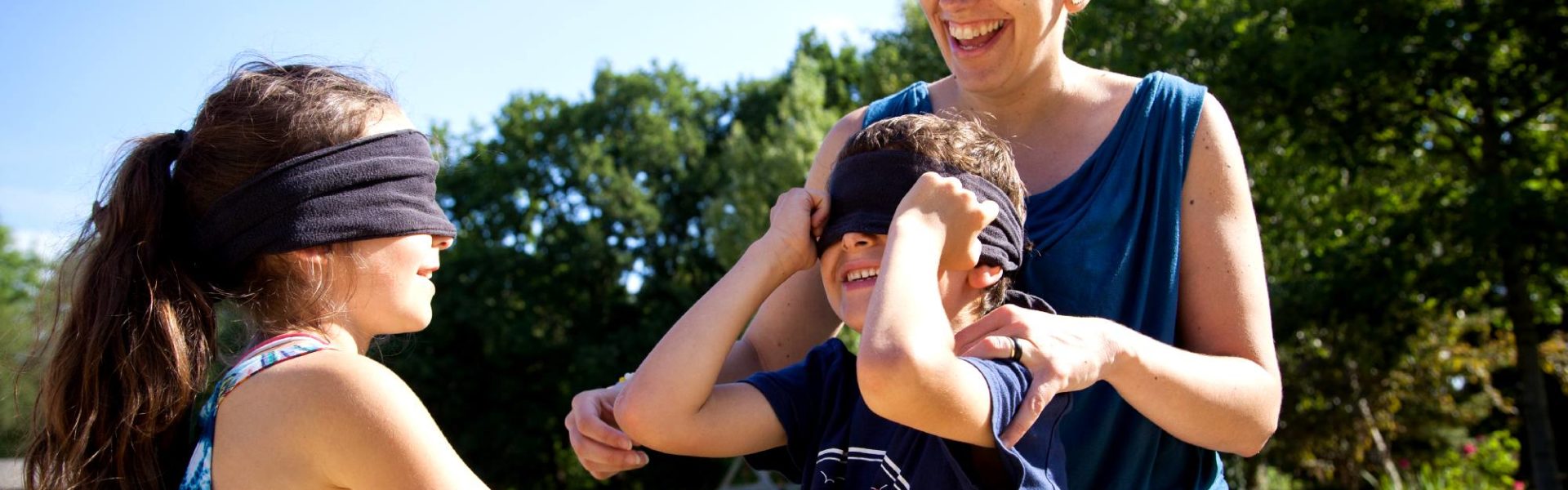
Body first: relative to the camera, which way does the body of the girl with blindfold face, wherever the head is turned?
to the viewer's right

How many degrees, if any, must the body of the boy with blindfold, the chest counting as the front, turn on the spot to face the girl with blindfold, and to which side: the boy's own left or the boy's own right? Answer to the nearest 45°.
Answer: approximately 45° to the boy's own right

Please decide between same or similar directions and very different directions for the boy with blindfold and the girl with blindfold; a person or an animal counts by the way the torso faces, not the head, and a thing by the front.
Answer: very different directions

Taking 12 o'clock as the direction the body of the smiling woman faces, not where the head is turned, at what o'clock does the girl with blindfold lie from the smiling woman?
The girl with blindfold is roughly at 1 o'clock from the smiling woman.

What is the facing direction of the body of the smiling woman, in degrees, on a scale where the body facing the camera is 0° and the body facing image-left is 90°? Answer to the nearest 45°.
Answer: approximately 45°

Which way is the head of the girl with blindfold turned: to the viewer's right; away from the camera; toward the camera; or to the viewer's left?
to the viewer's right

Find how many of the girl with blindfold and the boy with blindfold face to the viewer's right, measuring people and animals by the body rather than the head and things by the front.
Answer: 1
